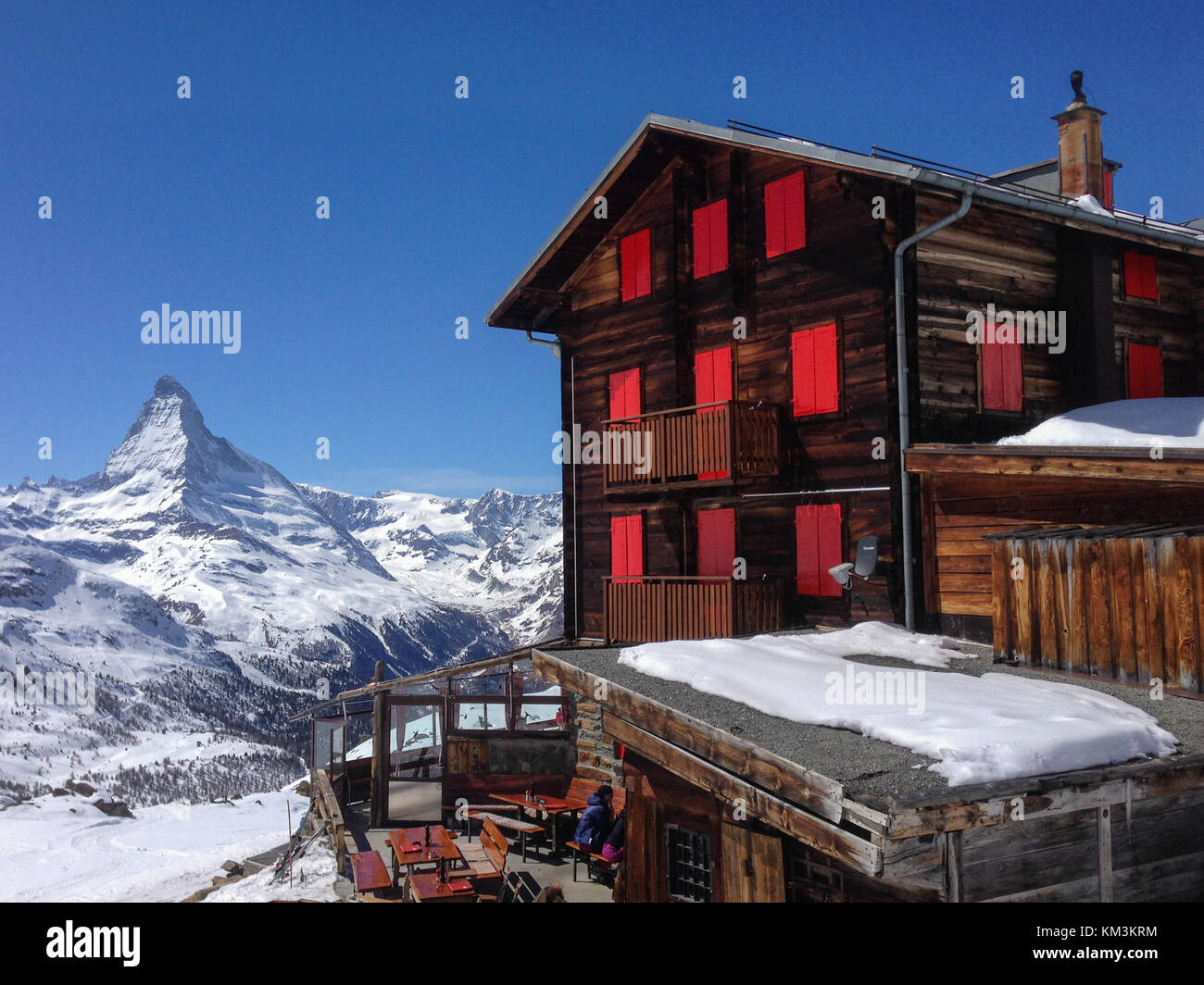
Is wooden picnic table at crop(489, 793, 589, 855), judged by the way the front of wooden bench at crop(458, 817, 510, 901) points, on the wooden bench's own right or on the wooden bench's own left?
on the wooden bench's own right

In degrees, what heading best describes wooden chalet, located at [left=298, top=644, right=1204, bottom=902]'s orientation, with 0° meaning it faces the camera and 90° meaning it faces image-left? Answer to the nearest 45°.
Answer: approximately 45°

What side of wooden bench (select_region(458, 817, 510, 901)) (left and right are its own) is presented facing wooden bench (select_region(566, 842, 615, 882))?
back

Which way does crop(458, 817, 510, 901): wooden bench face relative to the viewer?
to the viewer's left

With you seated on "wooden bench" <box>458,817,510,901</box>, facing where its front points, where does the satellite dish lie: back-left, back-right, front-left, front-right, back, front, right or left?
back
